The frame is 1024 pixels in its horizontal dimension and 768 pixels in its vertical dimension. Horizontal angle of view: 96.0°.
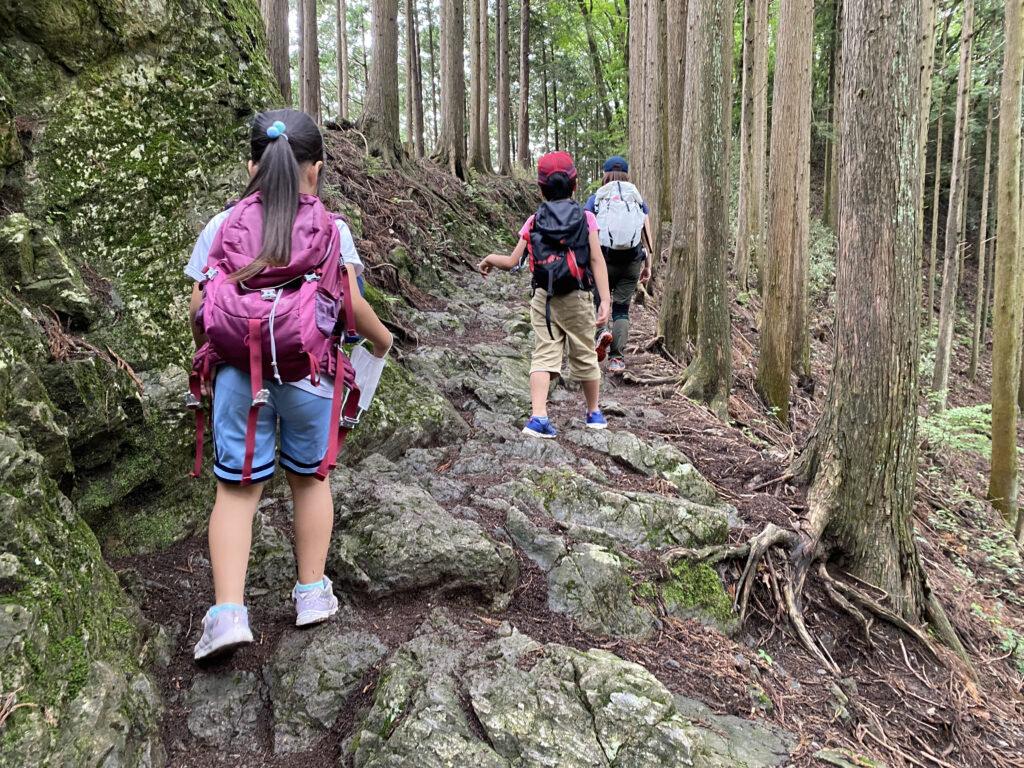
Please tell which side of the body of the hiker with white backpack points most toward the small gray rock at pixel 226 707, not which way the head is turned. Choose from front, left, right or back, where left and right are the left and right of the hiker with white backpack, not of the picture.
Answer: back

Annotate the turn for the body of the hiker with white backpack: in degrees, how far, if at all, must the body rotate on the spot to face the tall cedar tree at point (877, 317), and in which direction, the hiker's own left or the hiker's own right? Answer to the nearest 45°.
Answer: approximately 135° to the hiker's own right

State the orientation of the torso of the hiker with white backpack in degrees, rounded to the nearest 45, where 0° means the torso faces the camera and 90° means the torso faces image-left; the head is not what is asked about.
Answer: approximately 180°

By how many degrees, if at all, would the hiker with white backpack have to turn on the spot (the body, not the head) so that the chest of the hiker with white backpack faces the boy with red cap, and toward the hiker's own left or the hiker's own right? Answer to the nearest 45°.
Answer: approximately 180°

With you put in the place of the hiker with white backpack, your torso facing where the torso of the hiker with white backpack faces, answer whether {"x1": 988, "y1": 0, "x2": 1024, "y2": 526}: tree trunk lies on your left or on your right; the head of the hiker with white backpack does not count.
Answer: on your right

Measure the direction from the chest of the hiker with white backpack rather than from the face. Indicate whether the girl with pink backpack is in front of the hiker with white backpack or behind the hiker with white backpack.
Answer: behind

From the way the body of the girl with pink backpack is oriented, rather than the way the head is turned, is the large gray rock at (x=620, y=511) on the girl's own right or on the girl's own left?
on the girl's own right

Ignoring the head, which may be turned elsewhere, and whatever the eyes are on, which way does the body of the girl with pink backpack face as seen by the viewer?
away from the camera

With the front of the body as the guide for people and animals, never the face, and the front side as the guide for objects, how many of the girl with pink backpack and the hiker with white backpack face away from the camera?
2

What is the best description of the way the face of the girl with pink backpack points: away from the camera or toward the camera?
away from the camera
